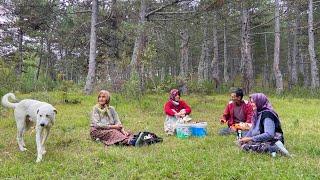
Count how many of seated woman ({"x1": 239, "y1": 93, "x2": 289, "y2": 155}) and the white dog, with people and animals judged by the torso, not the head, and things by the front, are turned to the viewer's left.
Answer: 1

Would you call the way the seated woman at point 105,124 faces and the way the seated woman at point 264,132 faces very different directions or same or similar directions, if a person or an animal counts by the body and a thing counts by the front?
very different directions

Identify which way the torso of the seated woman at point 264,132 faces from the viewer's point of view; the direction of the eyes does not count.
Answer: to the viewer's left

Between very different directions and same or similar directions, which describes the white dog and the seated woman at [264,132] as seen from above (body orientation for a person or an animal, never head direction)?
very different directions

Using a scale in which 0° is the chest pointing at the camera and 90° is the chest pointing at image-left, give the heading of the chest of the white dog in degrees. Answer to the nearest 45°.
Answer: approximately 315°

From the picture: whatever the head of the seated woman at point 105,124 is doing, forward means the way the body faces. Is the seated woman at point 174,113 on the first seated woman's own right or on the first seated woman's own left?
on the first seated woman's own left

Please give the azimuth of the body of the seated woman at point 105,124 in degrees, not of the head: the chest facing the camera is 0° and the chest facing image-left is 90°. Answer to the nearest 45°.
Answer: approximately 315°

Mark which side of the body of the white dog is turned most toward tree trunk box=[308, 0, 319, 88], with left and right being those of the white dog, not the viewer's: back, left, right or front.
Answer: left
